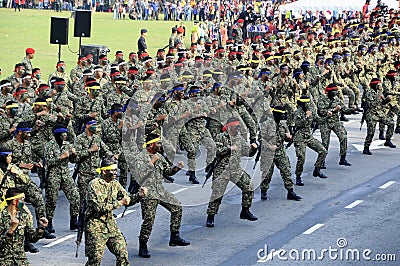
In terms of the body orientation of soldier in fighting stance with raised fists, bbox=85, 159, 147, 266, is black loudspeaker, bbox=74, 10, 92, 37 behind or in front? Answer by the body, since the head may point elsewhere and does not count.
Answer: behind

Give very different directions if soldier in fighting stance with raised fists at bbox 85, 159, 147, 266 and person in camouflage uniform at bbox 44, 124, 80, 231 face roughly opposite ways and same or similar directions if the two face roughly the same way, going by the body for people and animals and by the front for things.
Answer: same or similar directions

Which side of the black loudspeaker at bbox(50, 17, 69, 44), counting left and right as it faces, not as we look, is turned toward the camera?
front

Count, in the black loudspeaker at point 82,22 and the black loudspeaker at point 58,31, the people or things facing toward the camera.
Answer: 2

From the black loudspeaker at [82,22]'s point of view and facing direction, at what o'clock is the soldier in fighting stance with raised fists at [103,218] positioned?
The soldier in fighting stance with raised fists is roughly at 12 o'clock from the black loudspeaker.

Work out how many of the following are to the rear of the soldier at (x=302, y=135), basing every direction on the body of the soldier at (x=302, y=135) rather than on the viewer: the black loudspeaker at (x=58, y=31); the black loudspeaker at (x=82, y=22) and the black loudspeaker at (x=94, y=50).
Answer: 3

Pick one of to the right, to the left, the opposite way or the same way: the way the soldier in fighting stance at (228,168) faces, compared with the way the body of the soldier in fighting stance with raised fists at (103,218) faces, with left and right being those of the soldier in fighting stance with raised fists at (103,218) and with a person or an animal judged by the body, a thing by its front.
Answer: the same way

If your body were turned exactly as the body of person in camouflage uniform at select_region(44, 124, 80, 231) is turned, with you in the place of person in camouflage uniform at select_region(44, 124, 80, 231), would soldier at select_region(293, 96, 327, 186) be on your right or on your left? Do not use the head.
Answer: on your left

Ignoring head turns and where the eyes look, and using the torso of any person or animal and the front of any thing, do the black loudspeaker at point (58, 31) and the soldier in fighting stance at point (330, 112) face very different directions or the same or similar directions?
same or similar directions
